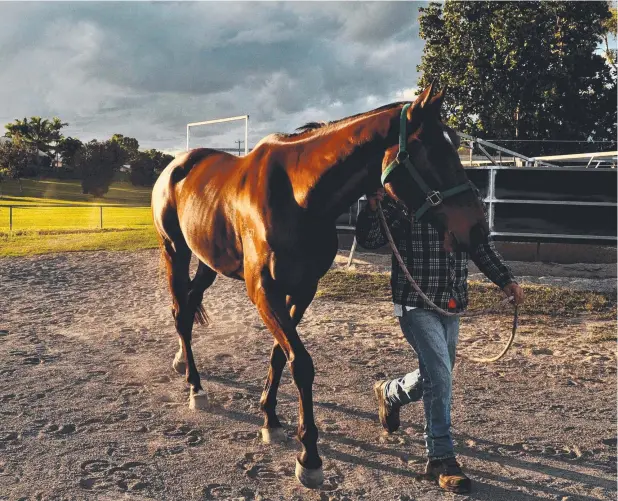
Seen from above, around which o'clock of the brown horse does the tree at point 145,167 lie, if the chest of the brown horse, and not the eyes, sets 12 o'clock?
The tree is roughly at 7 o'clock from the brown horse.

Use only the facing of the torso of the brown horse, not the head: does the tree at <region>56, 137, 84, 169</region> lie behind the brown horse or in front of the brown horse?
behind

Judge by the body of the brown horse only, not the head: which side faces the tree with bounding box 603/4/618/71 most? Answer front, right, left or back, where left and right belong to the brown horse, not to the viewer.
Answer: left

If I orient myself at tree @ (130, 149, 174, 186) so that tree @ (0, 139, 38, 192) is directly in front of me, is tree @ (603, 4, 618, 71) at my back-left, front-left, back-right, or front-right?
back-left

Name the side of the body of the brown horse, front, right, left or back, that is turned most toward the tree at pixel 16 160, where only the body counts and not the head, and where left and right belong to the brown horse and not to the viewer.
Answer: back

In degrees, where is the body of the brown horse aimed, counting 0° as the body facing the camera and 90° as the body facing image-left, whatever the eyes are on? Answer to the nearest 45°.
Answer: approximately 315°
